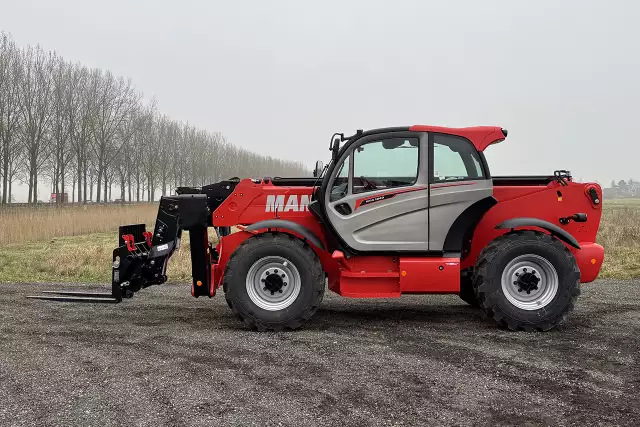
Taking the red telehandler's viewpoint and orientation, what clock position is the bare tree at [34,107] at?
The bare tree is roughly at 2 o'clock from the red telehandler.

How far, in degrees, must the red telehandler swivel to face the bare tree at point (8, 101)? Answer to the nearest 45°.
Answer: approximately 45° to its right

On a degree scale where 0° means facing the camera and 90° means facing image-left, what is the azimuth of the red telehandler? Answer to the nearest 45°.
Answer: approximately 90°
